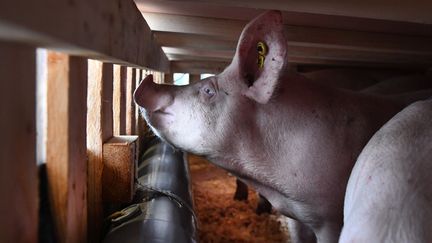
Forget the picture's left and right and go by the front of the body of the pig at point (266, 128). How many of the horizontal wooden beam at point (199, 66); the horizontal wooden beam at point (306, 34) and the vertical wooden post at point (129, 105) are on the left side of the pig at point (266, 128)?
0

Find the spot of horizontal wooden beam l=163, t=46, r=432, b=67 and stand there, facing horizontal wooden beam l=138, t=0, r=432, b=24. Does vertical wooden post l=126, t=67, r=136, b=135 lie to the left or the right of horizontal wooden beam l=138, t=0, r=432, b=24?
right

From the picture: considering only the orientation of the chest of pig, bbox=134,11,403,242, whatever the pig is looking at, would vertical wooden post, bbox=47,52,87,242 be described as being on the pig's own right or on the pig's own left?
on the pig's own left

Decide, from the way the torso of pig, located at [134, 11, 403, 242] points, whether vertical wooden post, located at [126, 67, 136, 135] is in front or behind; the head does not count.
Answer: in front

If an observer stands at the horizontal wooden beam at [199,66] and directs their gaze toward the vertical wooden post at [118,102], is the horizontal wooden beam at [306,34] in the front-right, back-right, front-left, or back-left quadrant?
front-left

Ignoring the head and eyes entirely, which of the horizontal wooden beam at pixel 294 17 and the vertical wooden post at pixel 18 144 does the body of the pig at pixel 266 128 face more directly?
the vertical wooden post

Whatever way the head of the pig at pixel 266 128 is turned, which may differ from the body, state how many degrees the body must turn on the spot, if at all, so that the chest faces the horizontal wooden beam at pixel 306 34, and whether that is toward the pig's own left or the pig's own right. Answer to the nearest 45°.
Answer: approximately 90° to the pig's own right

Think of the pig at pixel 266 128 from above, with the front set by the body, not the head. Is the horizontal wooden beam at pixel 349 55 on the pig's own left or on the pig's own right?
on the pig's own right

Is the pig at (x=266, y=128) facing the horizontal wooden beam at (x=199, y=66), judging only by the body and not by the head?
no

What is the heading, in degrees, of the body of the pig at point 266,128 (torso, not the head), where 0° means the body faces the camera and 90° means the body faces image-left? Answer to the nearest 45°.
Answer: approximately 90°

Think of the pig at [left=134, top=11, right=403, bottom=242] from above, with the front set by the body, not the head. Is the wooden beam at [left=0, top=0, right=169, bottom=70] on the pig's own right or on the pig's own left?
on the pig's own left

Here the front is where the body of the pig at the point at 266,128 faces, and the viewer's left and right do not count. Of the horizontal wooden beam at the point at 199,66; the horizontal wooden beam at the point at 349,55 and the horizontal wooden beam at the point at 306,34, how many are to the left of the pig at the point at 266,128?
0

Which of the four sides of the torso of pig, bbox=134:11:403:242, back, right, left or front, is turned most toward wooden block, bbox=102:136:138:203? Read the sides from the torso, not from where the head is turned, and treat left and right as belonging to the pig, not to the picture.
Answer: front

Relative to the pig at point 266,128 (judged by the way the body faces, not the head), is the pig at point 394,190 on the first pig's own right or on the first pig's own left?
on the first pig's own left

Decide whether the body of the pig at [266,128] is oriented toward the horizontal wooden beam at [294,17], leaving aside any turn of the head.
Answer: no
